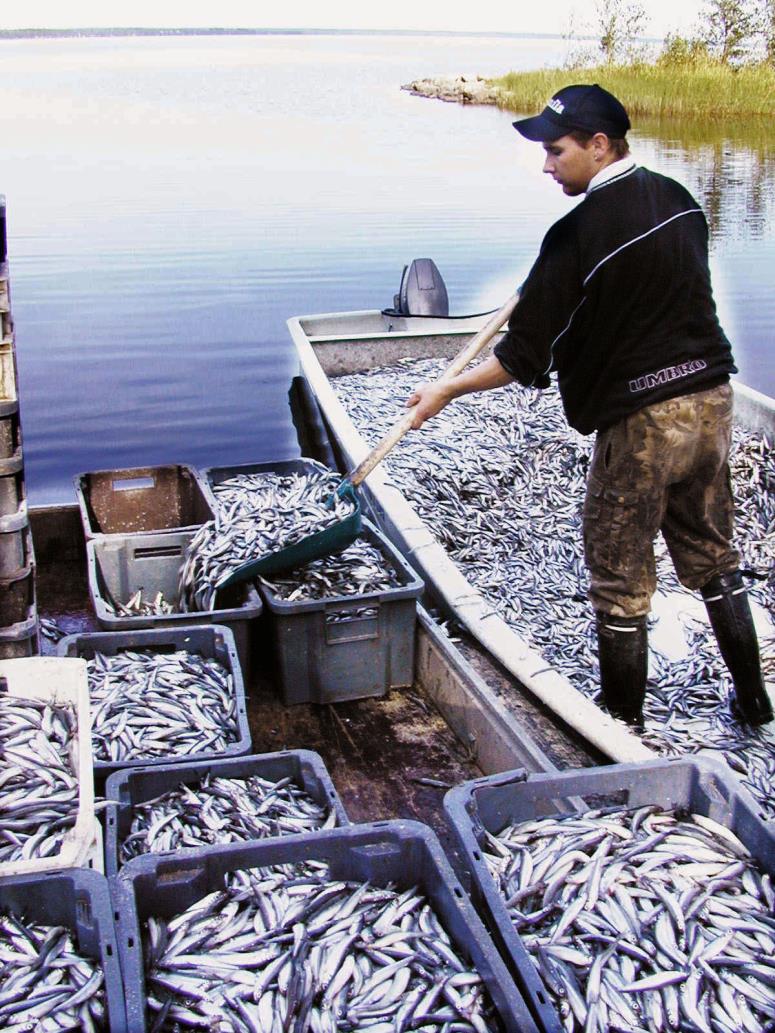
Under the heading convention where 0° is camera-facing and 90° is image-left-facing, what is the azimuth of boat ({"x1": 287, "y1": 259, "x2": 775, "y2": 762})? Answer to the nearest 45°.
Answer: approximately 315°

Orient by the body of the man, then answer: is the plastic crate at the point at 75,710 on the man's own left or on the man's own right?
on the man's own left

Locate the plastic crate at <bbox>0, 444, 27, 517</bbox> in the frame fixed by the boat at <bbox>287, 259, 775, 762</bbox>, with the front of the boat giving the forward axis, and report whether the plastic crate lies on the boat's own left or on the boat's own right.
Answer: on the boat's own right

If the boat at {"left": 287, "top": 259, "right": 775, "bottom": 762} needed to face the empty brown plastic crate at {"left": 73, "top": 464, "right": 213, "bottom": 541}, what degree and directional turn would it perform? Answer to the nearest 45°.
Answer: approximately 135° to its right

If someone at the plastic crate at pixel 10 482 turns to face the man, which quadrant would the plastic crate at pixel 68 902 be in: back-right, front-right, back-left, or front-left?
front-right

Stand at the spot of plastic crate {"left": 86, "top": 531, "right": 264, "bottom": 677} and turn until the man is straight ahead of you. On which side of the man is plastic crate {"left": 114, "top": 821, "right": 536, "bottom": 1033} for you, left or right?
right

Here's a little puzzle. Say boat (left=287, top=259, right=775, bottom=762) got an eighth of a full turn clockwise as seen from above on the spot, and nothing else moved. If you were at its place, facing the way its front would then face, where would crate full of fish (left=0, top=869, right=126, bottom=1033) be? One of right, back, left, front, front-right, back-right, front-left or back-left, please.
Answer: front

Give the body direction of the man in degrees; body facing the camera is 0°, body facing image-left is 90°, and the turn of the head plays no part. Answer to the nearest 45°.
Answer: approximately 135°

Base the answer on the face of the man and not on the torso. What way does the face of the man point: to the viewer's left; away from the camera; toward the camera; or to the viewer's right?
to the viewer's left

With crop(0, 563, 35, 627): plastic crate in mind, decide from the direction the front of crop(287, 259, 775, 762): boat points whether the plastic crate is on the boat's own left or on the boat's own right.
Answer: on the boat's own right

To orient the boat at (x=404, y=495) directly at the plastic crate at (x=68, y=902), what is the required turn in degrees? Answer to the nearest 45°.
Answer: approximately 45° to its right

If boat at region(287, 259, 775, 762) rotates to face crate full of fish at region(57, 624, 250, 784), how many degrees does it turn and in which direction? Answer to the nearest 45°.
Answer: approximately 45° to its right

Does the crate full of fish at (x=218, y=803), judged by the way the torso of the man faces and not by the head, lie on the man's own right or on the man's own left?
on the man's own left

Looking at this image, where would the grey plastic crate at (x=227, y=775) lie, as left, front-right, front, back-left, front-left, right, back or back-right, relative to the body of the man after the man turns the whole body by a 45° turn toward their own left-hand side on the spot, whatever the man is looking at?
front-left

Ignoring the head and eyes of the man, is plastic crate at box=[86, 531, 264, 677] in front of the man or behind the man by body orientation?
in front

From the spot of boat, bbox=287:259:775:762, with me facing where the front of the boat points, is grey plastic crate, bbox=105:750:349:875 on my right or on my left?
on my right
